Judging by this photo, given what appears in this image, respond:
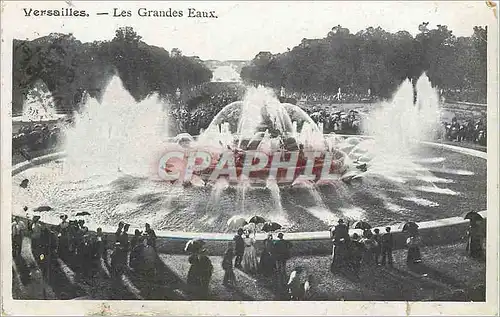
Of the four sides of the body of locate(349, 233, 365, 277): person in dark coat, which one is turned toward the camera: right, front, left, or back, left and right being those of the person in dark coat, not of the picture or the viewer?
back

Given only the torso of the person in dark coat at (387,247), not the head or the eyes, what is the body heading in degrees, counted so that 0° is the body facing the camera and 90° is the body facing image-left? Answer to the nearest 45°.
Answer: approximately 180°

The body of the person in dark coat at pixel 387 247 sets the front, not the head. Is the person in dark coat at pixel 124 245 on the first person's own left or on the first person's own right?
on the first person's own left

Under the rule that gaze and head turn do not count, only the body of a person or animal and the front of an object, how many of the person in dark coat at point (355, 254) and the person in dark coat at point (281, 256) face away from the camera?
2

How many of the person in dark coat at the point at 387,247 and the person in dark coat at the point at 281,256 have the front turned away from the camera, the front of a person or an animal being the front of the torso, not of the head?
2

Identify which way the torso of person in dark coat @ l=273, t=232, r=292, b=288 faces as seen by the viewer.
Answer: away from the camera
